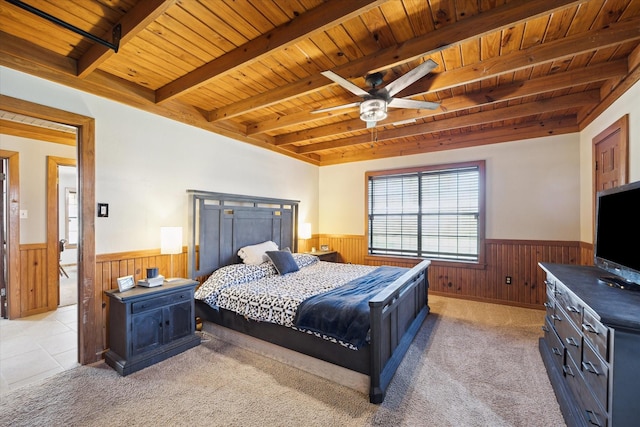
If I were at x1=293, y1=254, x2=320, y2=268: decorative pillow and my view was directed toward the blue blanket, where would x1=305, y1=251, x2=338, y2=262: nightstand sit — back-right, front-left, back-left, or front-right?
back-left

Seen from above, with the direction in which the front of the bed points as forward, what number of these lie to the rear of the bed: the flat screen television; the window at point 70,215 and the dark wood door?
1

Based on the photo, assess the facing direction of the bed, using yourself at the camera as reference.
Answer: facing the viewer and to the right of the viewer

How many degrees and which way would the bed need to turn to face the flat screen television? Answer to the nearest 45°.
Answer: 0° — it already faces it

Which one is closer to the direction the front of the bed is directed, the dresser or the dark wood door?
the dresser

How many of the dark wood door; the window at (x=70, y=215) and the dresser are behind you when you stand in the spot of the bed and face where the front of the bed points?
1

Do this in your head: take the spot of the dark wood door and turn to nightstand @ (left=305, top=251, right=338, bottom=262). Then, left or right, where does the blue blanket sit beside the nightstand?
left

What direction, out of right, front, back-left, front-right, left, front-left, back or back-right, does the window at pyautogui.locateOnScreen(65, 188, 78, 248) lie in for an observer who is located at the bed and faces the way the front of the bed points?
back

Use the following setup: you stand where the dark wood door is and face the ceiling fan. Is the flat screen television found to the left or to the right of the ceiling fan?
left

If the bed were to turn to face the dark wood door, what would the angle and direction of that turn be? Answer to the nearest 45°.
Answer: approximately 45° to its left

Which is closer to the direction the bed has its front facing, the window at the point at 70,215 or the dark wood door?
the dark wood door

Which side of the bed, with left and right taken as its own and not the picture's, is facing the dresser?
front
